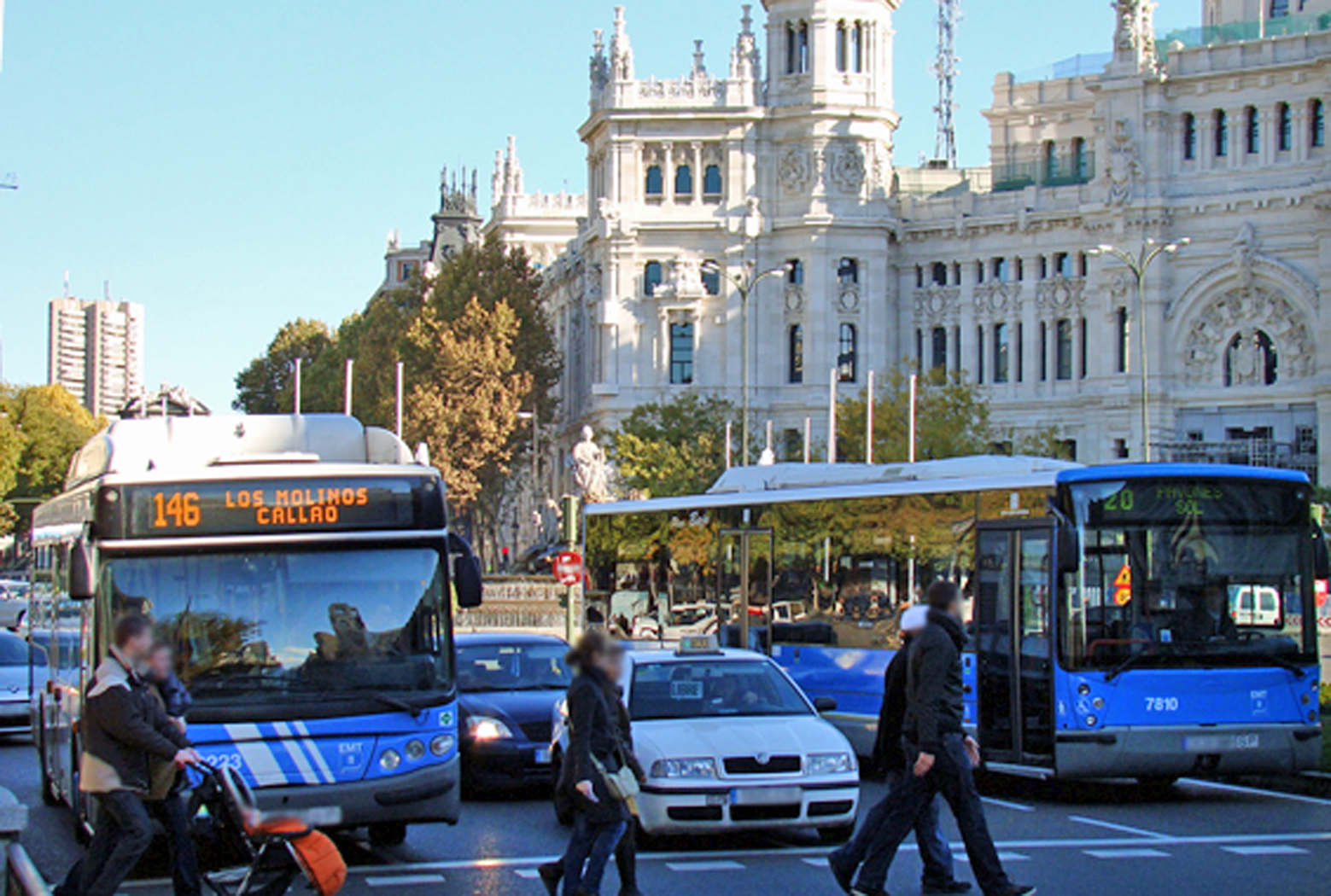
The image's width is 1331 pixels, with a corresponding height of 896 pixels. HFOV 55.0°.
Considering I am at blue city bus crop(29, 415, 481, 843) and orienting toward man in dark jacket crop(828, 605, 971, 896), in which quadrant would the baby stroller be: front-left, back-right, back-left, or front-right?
front-right

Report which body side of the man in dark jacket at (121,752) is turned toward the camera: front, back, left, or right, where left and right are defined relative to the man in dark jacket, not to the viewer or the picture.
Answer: right

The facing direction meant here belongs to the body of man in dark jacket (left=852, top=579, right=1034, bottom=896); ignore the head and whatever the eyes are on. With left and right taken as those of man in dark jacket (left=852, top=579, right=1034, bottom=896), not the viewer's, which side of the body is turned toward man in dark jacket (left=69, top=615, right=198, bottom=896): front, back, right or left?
back

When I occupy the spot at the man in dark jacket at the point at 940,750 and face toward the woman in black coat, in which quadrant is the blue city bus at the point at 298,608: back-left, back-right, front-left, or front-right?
front-right

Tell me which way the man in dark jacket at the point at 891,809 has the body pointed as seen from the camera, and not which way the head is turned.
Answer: to the viewer's right

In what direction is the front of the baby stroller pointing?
to the viewer's right

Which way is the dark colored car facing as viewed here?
toward the camera
